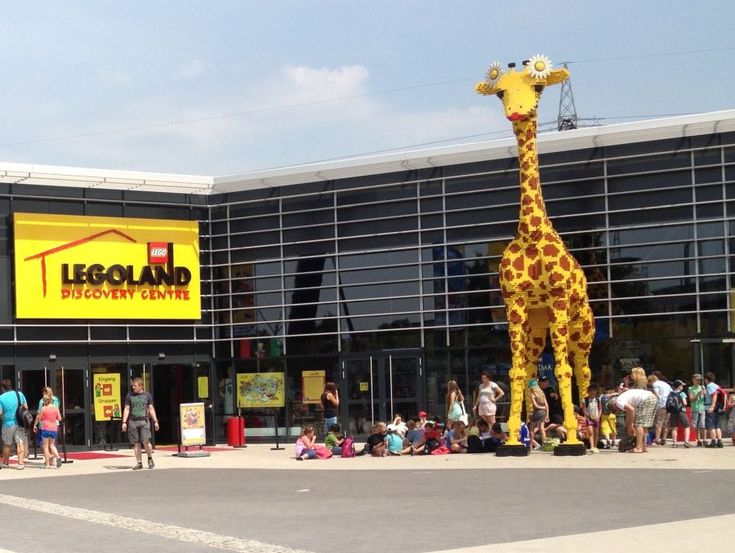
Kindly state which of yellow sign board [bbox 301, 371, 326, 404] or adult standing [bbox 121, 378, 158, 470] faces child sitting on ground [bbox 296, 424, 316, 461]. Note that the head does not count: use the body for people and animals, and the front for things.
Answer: the yellow sign board

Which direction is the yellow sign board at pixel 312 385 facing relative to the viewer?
toward the camera

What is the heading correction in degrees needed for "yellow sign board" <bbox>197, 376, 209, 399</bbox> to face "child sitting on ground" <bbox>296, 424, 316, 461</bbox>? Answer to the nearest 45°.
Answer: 0° — it already faces them

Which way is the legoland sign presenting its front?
toward the camera

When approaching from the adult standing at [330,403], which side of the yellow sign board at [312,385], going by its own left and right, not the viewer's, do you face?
front

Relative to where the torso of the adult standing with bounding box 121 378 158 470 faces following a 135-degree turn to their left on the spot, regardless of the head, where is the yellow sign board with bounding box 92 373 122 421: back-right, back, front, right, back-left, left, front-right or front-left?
front-left

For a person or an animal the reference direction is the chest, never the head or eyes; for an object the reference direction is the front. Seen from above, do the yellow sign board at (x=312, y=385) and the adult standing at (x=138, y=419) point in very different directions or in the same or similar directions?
same or similar directions

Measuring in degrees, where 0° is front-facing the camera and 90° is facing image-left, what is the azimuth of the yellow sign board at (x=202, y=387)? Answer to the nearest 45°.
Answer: approximately 0°

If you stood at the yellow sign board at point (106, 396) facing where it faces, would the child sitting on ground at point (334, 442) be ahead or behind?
ahead

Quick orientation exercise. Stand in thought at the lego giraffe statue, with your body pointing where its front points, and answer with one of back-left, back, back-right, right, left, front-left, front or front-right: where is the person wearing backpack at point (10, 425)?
front-right

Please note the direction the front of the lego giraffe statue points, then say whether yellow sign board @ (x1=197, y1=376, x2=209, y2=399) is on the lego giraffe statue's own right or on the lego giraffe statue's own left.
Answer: on the lego giraffe statue's own right

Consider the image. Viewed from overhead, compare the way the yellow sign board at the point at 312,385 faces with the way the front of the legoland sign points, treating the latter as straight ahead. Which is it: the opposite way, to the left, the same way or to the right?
the same way

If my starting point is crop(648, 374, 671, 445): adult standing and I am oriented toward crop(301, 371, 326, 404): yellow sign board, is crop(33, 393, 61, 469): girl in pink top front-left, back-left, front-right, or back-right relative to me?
front-left
